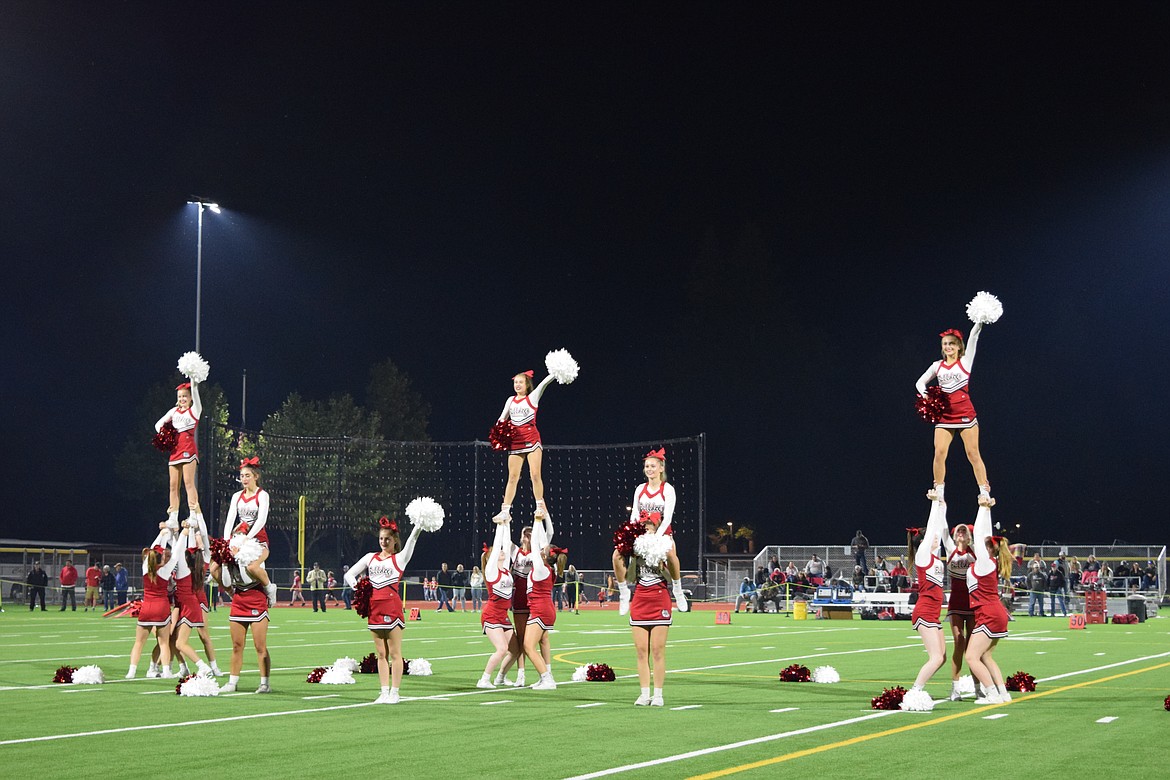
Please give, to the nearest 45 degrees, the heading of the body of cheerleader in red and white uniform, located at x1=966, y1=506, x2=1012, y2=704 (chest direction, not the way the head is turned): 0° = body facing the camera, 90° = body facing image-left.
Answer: approximately 90°

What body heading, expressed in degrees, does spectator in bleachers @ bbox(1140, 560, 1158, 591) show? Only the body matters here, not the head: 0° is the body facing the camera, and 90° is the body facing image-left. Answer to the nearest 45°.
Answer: approximately 0°

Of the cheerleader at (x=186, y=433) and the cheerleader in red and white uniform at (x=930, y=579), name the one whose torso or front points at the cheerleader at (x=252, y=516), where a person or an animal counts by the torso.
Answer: the cheerleader at (x=186, y=433)

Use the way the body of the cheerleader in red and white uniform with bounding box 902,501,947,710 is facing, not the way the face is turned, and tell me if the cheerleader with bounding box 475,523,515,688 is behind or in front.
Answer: behind

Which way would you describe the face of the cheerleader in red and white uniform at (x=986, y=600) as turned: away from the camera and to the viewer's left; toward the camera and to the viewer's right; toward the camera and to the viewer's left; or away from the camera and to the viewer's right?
away from the camera and to the viewer's left
